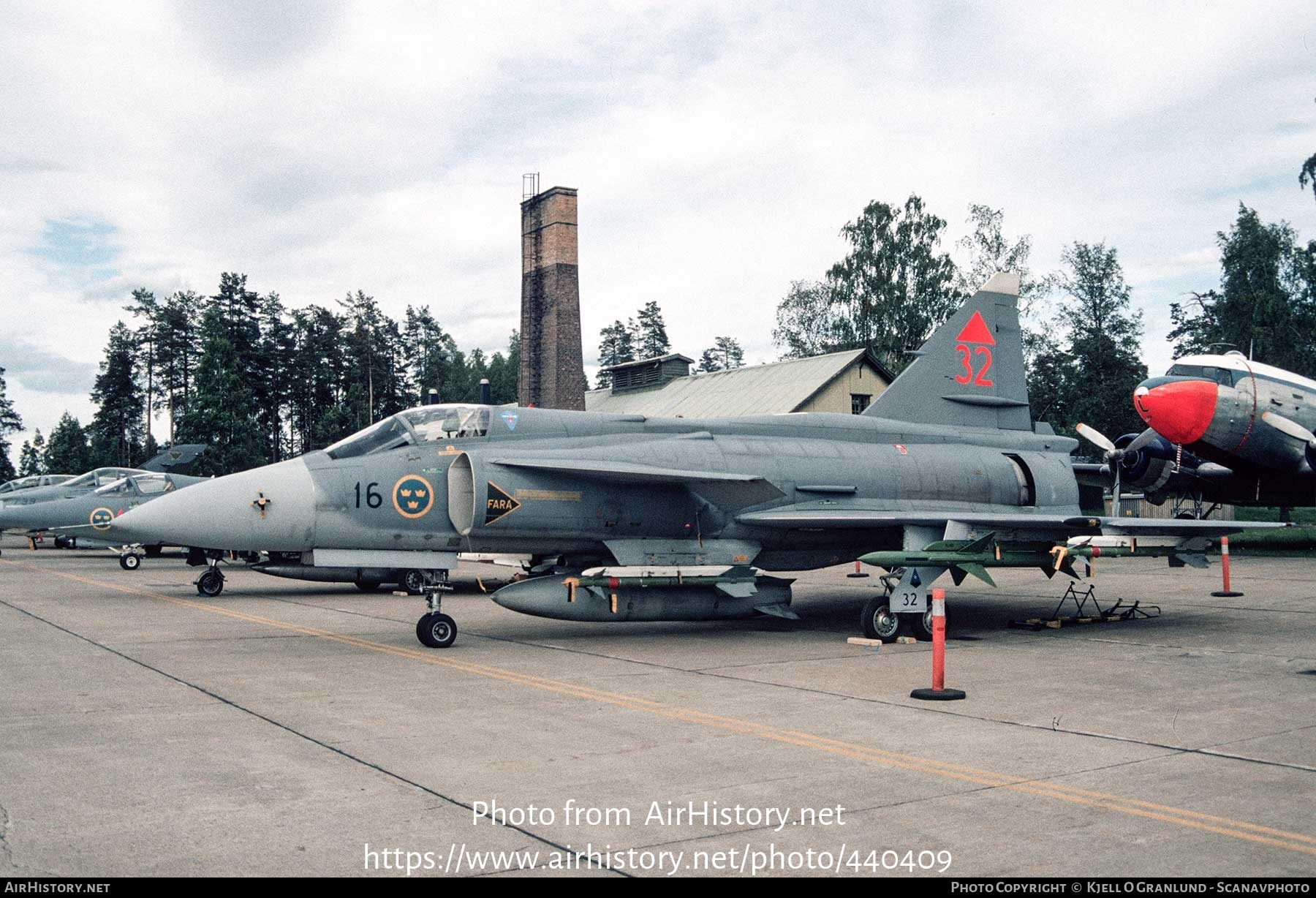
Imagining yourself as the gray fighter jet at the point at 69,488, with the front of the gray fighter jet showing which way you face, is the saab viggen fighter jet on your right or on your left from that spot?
on your left

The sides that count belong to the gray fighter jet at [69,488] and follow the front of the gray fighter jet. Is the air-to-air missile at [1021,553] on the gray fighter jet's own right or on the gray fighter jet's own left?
on the gray fighter jet's own left

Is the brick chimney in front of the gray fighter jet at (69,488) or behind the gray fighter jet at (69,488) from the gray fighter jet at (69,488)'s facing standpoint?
behind

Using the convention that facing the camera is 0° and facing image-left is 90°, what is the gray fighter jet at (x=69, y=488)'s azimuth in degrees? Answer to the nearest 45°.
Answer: approximately 90°

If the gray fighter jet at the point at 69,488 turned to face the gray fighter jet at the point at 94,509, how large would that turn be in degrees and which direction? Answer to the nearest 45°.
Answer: approximately 90° to its left
